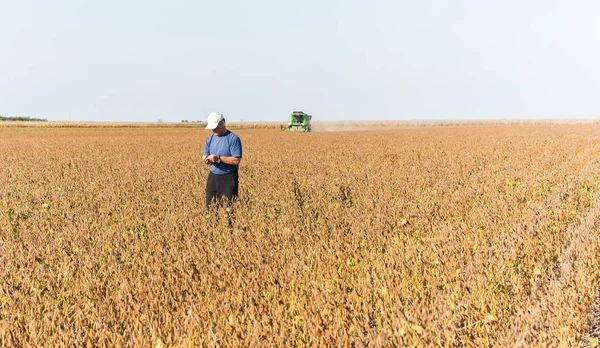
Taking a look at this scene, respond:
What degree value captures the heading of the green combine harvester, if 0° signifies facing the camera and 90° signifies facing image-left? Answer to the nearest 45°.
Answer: approximately 45°

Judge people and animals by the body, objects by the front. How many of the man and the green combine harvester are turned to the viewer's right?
0

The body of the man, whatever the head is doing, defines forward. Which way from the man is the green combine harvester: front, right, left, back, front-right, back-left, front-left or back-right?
back-right

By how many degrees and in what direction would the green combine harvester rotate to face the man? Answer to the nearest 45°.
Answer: approximately 45° to its left
